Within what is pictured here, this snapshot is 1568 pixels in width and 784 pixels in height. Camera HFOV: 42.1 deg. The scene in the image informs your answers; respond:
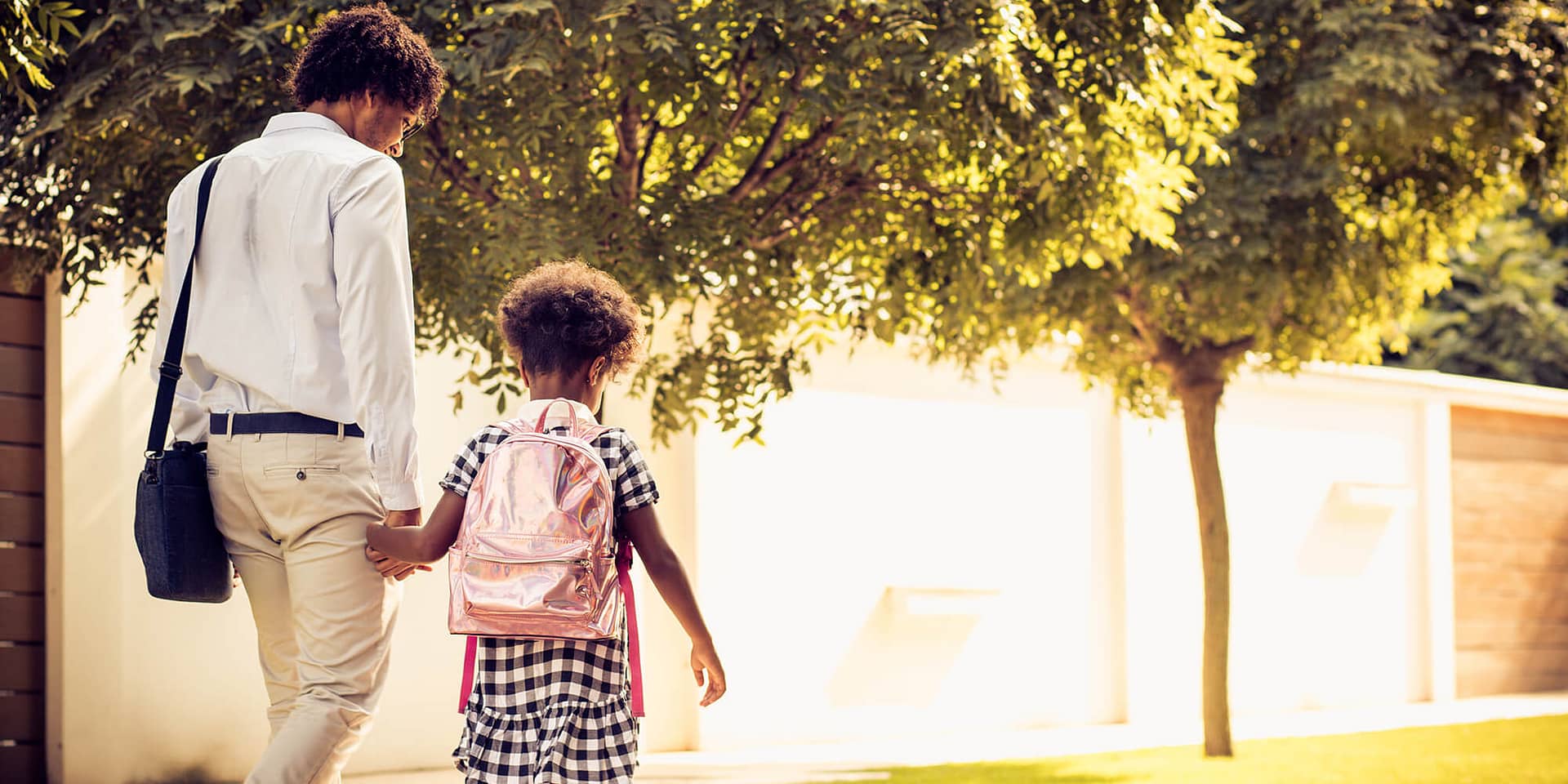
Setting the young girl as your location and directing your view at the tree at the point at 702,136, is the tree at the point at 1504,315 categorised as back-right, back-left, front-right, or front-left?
front-right

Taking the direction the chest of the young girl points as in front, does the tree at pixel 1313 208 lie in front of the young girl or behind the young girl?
in front

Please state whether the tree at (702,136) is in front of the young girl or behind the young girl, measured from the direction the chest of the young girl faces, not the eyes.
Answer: in front

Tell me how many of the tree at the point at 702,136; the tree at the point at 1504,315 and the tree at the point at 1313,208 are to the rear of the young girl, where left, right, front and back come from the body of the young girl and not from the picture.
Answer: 0

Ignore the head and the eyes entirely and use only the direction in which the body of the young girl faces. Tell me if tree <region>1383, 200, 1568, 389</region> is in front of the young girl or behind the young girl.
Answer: in front

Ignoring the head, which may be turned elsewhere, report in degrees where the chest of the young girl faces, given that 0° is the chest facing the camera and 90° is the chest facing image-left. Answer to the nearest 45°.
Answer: approximately 180°

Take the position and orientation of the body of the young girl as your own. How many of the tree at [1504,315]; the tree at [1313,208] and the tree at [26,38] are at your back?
0

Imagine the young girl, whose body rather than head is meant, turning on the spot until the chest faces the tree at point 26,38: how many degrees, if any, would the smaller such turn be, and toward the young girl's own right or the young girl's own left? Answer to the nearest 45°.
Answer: approximately 45° to the young girl's own left
